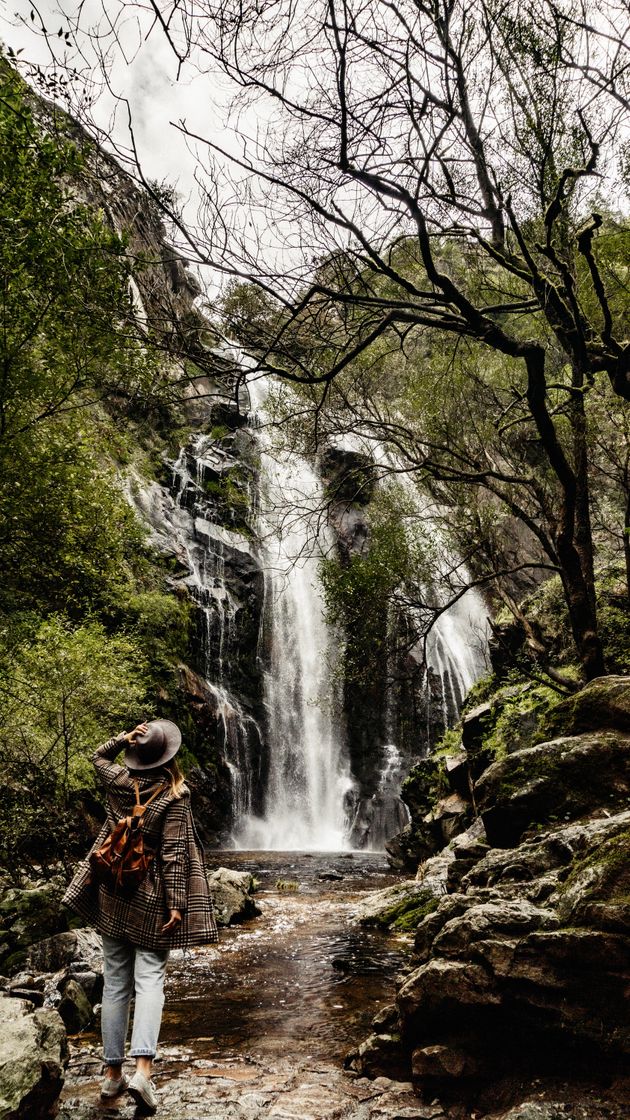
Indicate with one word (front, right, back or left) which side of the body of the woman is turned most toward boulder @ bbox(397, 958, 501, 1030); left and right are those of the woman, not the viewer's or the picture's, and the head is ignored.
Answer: right

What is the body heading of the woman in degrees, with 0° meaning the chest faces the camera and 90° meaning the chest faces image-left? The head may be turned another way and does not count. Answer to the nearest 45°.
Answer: approximately 180°

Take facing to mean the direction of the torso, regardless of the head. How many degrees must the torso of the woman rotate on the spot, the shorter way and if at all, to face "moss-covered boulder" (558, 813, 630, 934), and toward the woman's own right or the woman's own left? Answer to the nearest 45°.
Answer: approximately 90° to the woman's own right

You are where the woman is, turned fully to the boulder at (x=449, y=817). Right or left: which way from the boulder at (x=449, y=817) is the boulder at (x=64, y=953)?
left

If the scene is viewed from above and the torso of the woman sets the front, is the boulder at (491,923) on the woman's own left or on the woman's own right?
on the woman's own right

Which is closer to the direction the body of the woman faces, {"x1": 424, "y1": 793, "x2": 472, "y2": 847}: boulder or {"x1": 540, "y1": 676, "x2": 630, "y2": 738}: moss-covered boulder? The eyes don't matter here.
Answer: the boulder

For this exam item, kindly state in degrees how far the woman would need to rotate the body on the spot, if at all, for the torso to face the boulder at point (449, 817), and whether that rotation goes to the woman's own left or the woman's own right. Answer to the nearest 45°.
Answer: approximately 45° to the woman's own right
